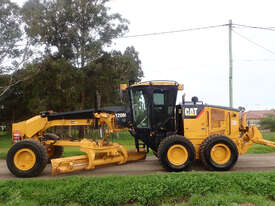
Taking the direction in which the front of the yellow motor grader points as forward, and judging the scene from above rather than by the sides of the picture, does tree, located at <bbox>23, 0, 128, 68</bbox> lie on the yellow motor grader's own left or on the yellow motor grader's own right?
on the yellow motor grader's own right

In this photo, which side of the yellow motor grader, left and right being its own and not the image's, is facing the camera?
left

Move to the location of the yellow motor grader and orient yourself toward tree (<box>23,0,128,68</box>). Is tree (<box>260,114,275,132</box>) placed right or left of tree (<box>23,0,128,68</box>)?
right
